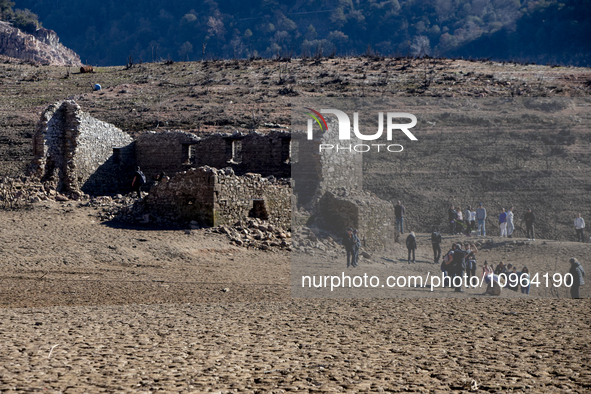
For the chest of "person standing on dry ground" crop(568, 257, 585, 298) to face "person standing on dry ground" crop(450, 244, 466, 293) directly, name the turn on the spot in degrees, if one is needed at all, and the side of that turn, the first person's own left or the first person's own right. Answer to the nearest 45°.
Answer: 0° — they already face them

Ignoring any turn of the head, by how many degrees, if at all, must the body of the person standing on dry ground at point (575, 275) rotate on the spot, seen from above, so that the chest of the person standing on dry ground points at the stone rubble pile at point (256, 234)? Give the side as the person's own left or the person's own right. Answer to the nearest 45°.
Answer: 0° — they already face it

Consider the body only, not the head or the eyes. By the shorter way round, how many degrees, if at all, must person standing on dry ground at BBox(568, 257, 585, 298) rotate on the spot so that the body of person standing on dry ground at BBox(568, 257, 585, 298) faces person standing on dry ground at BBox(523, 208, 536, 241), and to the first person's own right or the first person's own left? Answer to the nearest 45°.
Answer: approximately 90° to the first person's own right

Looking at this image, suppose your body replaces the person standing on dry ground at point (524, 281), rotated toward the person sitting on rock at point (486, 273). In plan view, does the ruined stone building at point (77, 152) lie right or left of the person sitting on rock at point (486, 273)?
right

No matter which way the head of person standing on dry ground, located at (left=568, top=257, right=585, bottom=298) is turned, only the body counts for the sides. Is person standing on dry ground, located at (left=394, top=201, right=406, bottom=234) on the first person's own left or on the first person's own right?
on the first person's own right

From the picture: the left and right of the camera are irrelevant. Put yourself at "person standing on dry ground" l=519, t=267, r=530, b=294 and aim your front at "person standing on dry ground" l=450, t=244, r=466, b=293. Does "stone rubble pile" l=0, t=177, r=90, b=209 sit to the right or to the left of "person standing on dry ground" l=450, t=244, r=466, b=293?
right

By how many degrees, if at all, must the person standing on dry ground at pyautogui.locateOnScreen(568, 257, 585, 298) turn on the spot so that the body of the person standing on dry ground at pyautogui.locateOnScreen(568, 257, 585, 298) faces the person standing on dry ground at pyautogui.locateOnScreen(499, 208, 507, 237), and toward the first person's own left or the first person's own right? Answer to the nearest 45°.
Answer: approximately 90° to the first person's own right

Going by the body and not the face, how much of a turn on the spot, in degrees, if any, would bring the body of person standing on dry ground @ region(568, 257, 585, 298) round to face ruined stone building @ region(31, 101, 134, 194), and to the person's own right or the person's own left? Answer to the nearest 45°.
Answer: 0° — they already face it

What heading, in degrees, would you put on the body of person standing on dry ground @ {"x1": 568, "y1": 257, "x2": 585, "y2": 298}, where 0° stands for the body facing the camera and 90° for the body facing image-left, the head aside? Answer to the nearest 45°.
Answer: approximately 90°
